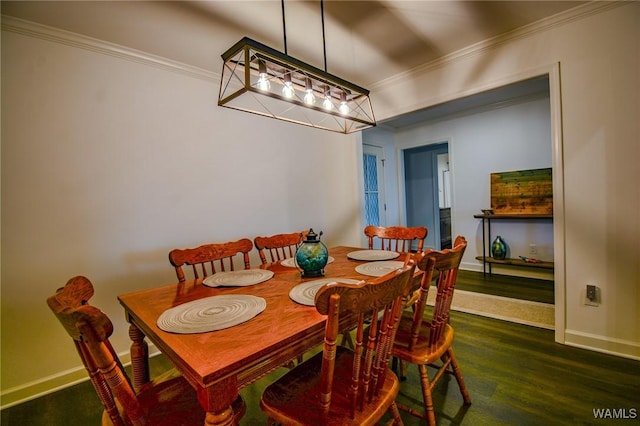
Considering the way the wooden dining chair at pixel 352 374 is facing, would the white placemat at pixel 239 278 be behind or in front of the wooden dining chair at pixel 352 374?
in front

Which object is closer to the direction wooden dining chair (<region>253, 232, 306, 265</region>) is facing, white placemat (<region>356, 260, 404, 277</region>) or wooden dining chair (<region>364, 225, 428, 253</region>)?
the white placemat

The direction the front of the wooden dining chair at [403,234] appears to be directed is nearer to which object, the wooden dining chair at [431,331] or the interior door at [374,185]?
the wooden dining chair

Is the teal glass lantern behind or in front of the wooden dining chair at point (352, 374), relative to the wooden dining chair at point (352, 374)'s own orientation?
in front

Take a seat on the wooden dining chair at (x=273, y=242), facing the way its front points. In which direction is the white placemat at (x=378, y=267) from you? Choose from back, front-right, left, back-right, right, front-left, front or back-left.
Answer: front

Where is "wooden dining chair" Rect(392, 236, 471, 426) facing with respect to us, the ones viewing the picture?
facing away from the viewer and to the left of the viewer

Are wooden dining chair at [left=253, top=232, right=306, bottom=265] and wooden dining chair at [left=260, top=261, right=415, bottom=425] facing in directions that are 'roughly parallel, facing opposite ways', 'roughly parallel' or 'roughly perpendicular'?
roughly parallel, facing opposite ways

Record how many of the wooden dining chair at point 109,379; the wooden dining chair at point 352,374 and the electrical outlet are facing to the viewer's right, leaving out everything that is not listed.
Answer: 1

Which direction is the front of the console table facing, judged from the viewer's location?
facing the viewer

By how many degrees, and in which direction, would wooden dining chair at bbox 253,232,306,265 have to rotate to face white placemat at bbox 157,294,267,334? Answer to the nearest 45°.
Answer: approximately 45° to its right

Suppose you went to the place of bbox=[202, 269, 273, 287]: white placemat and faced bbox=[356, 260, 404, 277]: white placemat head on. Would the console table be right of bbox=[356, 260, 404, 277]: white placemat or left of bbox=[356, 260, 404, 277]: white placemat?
left

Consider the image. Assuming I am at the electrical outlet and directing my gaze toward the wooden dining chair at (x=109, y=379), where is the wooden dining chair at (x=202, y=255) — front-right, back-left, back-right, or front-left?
front-right

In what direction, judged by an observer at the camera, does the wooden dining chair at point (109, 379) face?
facing to the right of the viewer

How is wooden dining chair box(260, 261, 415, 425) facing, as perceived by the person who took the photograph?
facing away from the viewer and to the left of the viewer

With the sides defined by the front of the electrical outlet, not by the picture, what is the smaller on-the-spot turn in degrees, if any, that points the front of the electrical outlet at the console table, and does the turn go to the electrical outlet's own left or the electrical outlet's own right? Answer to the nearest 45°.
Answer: approximately 135° to the electrical outlet's own right

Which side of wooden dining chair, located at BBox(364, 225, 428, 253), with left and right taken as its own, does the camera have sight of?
front
